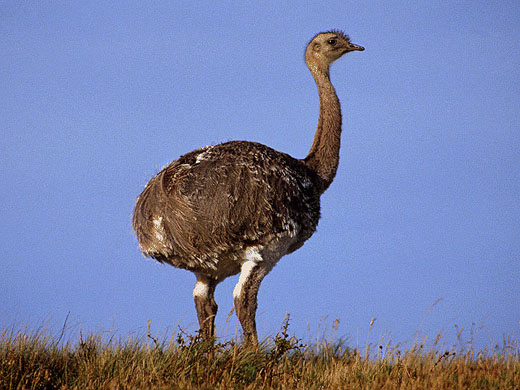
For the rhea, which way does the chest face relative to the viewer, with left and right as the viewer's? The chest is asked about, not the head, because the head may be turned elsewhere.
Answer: facing to the right of the viewer
